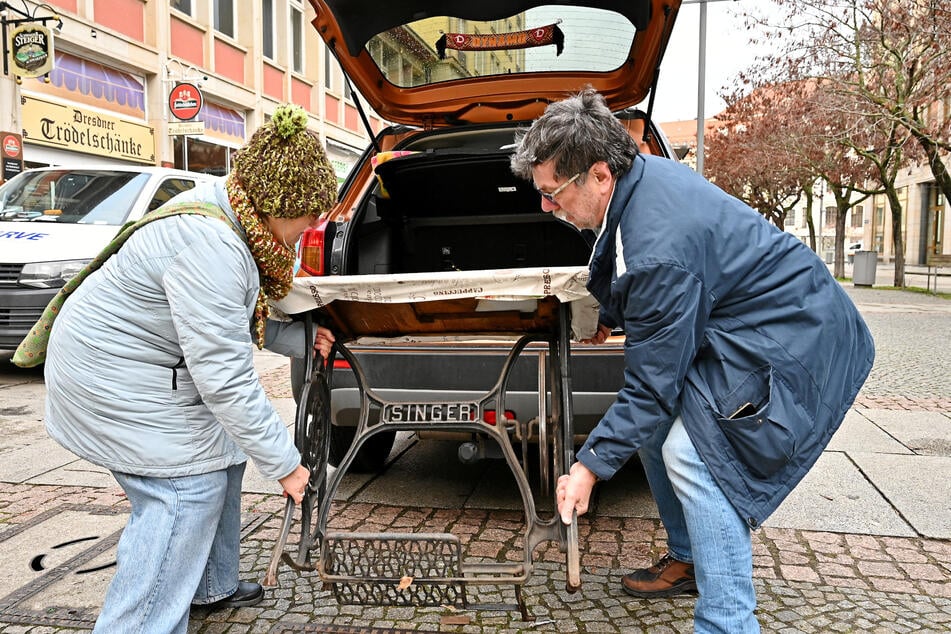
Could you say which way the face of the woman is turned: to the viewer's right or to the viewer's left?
to the viewer's right

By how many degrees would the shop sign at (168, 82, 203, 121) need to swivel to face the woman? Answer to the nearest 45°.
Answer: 0° — it already faces them

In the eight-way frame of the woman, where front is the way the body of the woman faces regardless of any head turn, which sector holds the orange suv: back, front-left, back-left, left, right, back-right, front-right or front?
front-left

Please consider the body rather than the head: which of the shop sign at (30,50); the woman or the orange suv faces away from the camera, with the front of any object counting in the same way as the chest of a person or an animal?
the orange suv

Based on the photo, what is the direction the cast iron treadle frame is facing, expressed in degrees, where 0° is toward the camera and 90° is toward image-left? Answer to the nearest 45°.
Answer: approximately 0°

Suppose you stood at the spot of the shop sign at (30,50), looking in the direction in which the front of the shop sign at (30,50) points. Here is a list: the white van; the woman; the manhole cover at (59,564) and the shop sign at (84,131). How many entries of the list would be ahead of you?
3

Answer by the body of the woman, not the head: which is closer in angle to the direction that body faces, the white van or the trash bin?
the trash bin

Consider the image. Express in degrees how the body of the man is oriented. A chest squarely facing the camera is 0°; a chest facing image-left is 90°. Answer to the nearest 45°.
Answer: approximately 90°

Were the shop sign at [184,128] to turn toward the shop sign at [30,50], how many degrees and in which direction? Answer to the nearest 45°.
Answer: approximately 45° to its right

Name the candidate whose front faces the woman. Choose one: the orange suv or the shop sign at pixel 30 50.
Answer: the shop sign

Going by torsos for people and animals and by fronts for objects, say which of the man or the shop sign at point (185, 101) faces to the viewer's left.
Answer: the man

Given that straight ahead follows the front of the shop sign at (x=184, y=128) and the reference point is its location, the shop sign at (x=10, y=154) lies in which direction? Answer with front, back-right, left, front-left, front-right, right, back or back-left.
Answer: front-right

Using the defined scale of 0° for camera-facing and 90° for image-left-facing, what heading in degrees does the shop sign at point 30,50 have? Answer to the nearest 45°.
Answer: approximately 0°

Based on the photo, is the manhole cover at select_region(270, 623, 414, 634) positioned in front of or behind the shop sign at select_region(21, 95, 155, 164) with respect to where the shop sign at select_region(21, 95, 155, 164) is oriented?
in front

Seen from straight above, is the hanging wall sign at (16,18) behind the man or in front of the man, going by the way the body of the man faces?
in front

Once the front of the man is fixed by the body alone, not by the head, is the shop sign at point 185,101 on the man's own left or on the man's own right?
on the man's own right
